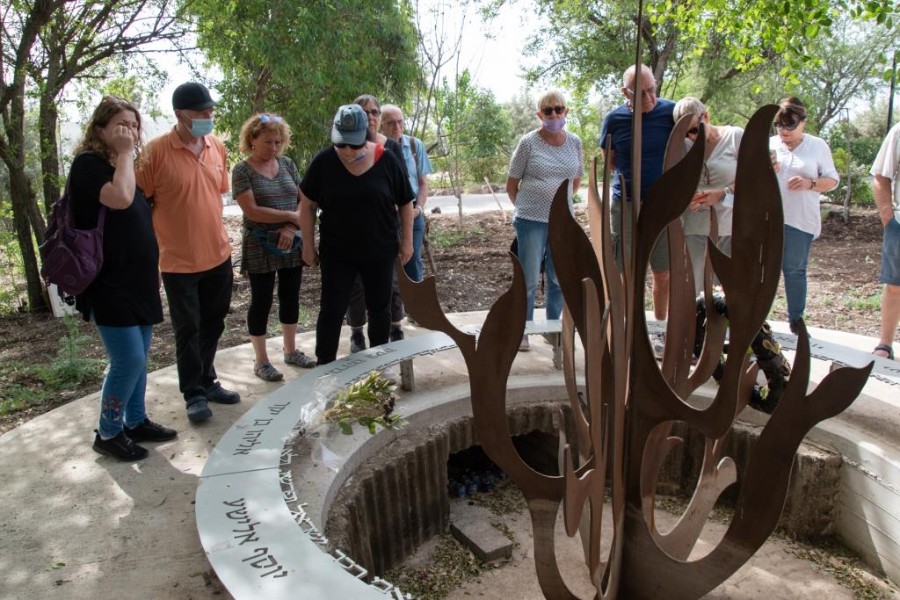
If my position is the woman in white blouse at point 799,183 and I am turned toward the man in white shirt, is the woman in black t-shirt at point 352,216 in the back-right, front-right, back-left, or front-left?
back-right

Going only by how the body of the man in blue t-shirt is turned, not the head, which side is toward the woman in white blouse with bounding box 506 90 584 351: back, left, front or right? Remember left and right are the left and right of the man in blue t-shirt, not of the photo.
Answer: right

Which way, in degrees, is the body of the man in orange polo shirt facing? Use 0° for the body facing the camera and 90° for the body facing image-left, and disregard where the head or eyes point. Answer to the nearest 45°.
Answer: approximately 315°

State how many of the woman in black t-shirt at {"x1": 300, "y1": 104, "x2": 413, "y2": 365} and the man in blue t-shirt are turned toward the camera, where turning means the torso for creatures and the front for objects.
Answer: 2

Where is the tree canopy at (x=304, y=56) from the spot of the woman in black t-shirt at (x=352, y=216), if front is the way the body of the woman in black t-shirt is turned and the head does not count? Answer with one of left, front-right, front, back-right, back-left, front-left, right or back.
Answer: back

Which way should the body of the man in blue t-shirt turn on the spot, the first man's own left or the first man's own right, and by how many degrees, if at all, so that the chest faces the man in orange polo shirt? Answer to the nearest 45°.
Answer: approximately 45° to the first man's own right

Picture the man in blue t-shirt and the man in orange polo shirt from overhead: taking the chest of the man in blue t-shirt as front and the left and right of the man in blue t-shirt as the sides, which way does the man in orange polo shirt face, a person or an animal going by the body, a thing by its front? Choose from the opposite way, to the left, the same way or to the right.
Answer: to the left

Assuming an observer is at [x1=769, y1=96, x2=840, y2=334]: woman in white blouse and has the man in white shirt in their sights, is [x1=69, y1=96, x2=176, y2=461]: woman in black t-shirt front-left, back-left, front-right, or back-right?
back-right

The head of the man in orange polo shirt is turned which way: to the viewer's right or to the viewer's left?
to the viewer's right

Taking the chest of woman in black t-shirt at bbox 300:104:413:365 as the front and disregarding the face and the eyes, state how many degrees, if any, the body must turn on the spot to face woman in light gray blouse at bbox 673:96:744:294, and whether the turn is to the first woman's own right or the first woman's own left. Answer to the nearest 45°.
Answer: approximately 90° to the first woman's own left

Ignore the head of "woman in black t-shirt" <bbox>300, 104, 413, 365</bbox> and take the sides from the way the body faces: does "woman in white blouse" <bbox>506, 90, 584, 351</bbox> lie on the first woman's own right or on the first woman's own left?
on the first woman's own left
